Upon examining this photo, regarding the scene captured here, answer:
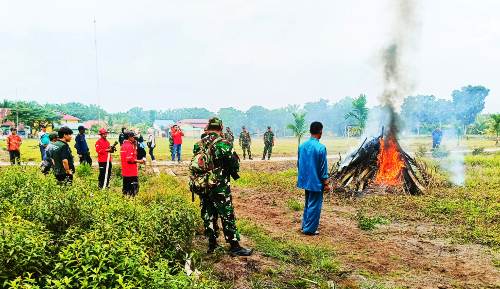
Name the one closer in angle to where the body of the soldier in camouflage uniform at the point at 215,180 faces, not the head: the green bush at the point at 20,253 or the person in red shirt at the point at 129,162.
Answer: the person in red shirt

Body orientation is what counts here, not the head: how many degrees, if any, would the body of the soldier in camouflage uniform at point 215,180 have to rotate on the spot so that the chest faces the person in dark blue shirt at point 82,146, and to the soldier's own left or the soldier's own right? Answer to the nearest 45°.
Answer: approximately 90° to the soldier's own left

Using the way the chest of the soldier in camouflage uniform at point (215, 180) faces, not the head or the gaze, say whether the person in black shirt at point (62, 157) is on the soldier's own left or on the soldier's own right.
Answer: on the soldier's own left

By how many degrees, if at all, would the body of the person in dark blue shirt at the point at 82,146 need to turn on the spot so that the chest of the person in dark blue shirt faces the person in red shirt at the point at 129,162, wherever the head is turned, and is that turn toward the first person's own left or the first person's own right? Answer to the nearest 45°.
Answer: approximately 45° to the first person's own right

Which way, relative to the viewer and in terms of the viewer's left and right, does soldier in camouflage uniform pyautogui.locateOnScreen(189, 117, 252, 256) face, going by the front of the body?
facing away from the viewer and to the right of the viewer

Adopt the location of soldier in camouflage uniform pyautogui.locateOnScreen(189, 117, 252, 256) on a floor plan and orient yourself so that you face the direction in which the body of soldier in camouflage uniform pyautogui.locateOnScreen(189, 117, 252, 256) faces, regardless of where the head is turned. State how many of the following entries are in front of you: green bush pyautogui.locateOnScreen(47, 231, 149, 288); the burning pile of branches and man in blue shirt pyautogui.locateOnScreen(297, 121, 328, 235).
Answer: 2

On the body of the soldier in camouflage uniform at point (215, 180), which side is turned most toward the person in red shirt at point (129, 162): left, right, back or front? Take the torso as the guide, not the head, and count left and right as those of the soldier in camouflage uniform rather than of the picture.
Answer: left

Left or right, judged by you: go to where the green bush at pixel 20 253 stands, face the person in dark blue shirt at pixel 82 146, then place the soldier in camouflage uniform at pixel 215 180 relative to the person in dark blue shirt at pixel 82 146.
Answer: right

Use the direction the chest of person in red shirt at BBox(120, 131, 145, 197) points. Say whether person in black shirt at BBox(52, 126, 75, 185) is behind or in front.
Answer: behind

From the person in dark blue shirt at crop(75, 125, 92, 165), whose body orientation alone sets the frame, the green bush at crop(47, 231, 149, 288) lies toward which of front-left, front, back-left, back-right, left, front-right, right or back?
front-right

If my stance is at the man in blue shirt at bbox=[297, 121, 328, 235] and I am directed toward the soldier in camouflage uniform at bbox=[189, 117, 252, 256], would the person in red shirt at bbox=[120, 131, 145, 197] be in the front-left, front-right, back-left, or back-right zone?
front-right

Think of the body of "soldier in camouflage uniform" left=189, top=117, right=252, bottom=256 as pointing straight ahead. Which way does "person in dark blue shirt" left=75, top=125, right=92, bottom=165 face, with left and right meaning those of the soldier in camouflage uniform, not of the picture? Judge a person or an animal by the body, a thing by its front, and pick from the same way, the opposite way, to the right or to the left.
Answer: to the right
